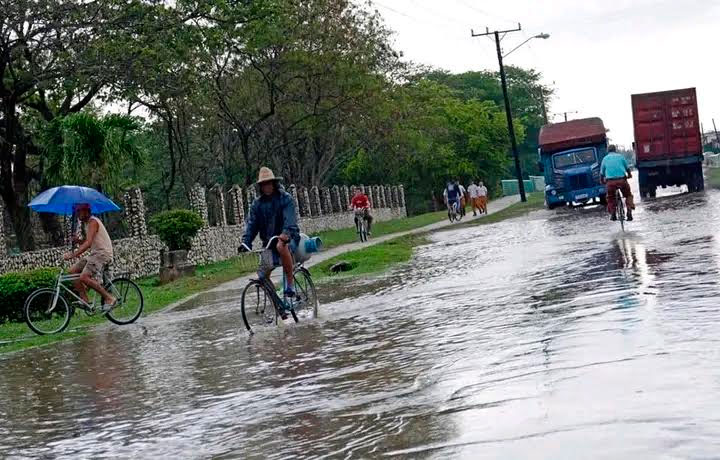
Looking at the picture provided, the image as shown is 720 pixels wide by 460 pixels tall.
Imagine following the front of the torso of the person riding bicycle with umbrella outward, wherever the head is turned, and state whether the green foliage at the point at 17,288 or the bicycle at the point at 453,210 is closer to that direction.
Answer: the green foliage

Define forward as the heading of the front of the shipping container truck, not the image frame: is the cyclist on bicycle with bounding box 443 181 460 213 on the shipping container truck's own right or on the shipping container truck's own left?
on the shipping container truck's own left

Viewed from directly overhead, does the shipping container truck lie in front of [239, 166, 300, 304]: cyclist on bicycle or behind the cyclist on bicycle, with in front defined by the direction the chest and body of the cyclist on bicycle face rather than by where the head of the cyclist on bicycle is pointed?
behind

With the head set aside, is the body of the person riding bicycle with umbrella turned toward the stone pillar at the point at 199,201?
no

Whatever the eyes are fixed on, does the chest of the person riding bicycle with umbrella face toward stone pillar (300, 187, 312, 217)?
no

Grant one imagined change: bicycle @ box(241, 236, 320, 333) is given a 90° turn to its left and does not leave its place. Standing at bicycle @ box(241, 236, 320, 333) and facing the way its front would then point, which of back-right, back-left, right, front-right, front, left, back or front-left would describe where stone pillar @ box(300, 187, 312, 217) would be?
back-left

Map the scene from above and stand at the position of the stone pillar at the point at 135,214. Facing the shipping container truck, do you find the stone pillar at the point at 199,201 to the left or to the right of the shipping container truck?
left

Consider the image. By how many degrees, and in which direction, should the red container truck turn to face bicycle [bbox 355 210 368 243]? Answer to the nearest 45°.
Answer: approximately 135° to its left

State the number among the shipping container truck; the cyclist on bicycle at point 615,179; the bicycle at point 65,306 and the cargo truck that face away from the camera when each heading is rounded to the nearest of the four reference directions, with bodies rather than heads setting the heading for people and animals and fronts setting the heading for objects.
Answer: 2

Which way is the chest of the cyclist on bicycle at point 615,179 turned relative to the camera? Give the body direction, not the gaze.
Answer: away from the camera

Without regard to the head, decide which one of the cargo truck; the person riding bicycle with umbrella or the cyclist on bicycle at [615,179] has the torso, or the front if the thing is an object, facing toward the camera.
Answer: the cargo truck

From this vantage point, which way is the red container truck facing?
away from the camera

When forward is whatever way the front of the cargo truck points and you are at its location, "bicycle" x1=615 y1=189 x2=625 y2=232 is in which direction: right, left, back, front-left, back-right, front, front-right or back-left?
front

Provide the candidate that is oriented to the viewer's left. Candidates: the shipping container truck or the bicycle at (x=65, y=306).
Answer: the bicycle

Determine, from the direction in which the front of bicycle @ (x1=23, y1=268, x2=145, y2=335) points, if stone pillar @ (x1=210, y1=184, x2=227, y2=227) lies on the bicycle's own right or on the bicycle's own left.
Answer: on the bicycle's own right

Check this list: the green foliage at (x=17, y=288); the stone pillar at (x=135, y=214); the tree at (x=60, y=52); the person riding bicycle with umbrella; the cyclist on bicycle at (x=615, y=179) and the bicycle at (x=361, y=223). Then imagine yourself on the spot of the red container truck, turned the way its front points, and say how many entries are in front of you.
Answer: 0

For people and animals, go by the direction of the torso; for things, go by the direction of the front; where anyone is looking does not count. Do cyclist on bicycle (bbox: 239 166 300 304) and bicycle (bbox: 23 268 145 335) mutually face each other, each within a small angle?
no

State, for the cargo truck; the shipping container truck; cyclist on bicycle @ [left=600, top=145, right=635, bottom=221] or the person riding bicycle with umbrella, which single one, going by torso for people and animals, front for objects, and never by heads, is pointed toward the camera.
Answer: the cargo truck

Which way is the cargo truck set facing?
toward the camera

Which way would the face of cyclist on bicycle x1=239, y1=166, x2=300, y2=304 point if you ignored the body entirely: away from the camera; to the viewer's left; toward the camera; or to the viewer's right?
toward the camera

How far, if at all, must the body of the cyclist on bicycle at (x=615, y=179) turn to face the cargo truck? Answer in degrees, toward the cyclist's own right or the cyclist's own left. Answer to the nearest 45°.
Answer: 0° — they already face it

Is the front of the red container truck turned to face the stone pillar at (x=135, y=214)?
no

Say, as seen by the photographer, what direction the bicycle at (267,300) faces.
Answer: facing the viewer and to the left of the viewer
